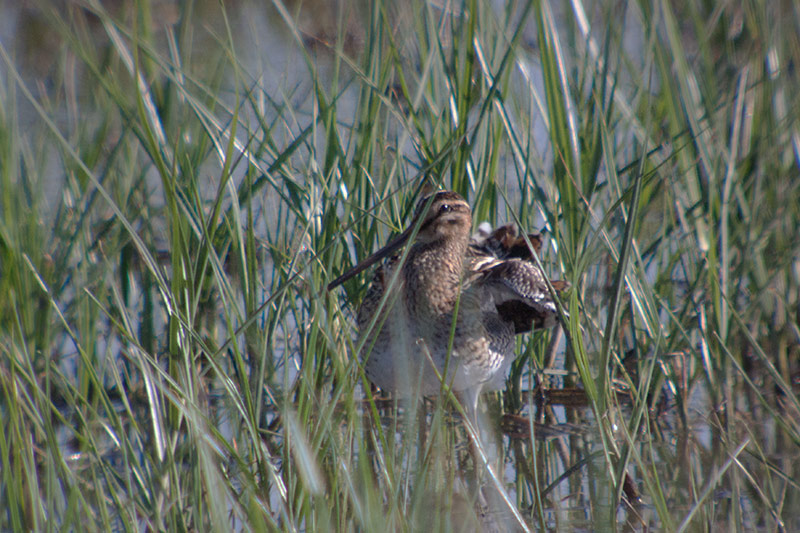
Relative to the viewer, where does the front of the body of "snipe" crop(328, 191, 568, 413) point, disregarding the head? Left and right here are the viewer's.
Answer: facing the viewer and to the left of the viewer
